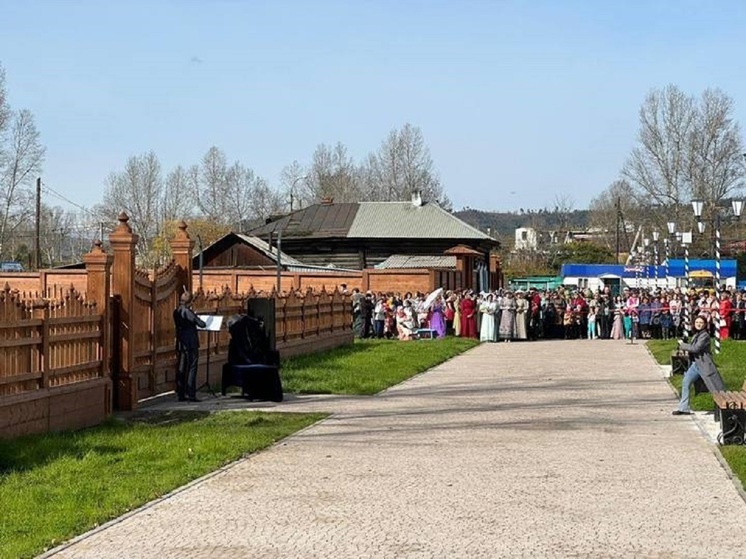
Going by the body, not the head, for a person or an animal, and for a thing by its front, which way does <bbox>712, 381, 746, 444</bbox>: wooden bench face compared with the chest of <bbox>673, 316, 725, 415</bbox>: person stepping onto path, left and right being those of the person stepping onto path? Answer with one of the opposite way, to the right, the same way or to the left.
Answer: the same way

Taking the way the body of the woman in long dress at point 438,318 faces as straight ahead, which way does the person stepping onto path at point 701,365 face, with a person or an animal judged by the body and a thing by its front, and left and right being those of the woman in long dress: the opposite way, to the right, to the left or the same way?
to the right

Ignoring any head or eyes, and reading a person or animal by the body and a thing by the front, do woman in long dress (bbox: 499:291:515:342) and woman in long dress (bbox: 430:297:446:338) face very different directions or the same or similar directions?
same or similar directions

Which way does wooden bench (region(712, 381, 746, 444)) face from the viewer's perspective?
to the viewer's left

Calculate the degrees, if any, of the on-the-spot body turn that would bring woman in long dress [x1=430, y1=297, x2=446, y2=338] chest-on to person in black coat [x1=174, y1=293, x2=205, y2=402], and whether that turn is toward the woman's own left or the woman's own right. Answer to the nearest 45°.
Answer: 0° — they already face them

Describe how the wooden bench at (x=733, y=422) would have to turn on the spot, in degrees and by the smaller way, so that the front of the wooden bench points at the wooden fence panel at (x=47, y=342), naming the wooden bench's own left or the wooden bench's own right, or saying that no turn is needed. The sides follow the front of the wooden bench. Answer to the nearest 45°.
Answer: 0° — it already faces it

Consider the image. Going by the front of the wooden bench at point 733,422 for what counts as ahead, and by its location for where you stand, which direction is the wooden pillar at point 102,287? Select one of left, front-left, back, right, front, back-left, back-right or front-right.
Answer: front

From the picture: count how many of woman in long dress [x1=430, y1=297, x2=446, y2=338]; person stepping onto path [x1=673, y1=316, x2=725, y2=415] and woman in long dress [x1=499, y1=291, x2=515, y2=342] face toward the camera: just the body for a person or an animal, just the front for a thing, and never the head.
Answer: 2

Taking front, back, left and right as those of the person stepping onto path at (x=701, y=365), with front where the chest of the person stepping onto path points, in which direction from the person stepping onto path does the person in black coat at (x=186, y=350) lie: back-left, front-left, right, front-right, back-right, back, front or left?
front

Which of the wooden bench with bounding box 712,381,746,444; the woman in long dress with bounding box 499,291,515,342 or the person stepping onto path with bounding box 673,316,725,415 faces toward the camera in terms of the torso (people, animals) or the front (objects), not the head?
the woman in long dress

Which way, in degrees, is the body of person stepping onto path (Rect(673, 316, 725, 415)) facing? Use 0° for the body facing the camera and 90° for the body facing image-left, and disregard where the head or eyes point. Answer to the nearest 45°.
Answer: approximately 90°

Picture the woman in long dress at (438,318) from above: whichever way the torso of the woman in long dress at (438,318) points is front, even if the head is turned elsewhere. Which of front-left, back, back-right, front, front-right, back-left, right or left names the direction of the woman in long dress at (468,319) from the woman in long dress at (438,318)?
left

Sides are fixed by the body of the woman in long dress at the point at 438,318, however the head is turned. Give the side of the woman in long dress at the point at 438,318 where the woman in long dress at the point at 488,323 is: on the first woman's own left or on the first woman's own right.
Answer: on the first woman's own left

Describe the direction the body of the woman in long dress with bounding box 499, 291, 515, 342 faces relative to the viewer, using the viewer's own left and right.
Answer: facing the viewer

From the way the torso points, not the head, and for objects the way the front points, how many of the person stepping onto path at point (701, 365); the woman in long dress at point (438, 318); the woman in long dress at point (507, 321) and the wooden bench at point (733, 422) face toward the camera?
2

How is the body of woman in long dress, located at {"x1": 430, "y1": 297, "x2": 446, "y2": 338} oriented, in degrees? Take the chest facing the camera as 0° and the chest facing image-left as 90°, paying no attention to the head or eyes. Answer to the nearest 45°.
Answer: approximately 0°

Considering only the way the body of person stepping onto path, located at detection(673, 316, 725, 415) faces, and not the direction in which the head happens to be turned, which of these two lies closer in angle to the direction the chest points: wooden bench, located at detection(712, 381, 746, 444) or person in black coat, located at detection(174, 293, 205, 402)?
the person in black coat

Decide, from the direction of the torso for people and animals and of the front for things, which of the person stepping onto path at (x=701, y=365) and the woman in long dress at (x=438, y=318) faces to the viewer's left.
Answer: the person stepping onto path

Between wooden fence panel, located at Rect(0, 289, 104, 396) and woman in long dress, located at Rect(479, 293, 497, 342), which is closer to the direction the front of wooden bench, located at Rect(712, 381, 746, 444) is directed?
the wooden fence panel
